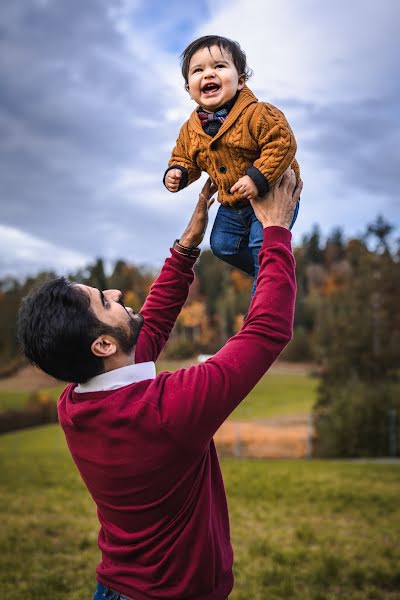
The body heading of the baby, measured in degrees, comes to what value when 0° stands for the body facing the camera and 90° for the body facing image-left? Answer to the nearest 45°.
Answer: approximately 45°

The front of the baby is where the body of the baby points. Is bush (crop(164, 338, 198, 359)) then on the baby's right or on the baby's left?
on the baby's right

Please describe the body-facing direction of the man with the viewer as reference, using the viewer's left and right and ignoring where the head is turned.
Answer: facing away from the viewer and to the right of the viewer

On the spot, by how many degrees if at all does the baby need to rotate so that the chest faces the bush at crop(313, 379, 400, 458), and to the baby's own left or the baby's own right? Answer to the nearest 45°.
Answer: approximately 135° to the baby's own right

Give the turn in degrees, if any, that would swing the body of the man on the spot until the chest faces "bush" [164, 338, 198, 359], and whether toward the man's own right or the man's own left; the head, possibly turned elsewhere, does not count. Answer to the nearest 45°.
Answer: approximately 45° to the man's own left

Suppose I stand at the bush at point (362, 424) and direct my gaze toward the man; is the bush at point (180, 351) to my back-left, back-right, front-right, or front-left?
back-right
